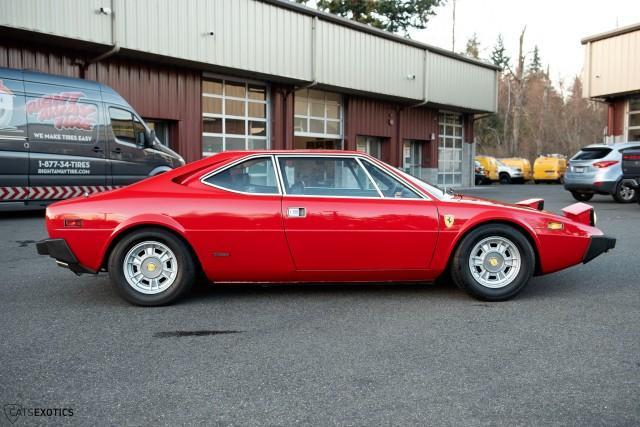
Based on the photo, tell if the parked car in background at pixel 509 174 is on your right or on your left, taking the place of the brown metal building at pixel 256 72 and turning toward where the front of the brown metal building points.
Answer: on your left

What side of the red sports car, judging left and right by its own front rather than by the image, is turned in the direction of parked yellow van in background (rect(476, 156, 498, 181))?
left

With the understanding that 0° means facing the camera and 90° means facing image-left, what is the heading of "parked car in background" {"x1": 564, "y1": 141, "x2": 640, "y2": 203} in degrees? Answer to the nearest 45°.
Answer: approximately 225°

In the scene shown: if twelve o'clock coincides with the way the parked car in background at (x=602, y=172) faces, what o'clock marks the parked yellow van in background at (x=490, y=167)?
the parked yellow van in background at (x=490, y=167) is roughly at 10 o'clock from the parked car in background at (x=602, y=172).

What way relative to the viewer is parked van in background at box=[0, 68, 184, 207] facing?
to the viewer's right

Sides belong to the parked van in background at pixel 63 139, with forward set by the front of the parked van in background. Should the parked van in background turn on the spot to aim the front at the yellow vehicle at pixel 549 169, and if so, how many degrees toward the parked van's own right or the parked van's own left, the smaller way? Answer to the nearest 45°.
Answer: approximately 45° to the parked van's own left

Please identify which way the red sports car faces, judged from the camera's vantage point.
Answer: facing to the right of the viewer

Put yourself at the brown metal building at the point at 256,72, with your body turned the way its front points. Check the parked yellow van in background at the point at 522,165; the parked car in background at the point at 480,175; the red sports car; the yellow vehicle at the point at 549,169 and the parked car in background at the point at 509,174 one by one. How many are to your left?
4

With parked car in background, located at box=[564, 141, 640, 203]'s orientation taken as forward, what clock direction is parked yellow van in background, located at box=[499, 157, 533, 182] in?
parked yellow van in background, located at box=[499, 157, 533, 182] is roughly at 10 o'clock from parked car in background, located at box=[564, 141, 640, 203].

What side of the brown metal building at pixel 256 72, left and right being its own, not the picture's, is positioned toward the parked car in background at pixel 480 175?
left
